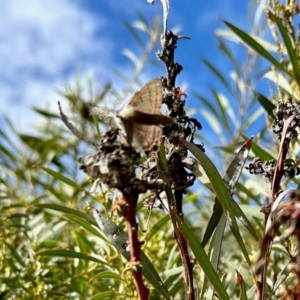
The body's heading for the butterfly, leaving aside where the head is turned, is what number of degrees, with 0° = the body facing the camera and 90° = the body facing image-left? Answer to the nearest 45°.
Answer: approximately 90°
